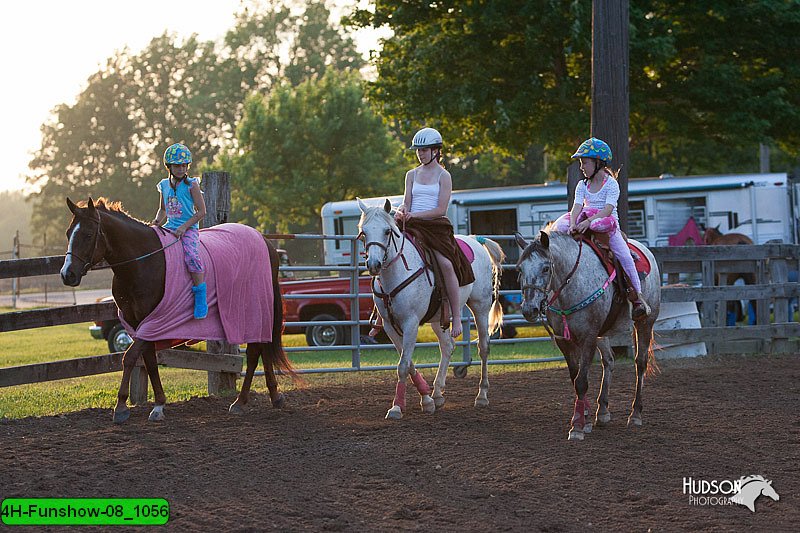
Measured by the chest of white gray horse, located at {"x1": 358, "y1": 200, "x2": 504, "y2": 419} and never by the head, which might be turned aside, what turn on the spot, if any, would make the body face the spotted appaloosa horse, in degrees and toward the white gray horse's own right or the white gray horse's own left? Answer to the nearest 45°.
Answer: approximately 90° to the white gray horse's own left

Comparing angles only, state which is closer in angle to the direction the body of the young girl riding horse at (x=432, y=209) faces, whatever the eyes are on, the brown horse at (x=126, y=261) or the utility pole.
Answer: the brown horse

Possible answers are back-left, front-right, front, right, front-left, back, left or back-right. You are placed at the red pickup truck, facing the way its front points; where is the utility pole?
back-left

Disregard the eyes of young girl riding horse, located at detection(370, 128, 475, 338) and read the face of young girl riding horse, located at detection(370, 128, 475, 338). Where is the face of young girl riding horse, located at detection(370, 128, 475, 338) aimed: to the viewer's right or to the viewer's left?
to the viewer's left

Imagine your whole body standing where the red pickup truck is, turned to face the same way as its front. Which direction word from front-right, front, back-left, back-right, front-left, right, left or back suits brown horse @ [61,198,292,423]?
left

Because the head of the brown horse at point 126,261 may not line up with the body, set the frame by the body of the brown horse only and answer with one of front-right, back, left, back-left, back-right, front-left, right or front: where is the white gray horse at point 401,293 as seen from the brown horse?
back-left

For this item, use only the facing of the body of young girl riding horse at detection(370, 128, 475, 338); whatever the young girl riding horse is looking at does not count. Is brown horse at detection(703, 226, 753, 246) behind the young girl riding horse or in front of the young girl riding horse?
behind

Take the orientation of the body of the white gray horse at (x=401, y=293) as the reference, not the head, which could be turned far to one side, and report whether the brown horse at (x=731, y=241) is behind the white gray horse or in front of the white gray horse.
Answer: behind

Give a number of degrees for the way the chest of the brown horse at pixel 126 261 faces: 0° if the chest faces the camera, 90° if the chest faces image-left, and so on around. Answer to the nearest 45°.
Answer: approximately 45°

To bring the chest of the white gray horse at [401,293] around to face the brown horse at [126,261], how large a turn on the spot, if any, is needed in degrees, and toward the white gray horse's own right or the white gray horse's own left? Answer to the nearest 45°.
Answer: approximately 45° to the white gray horse's own right

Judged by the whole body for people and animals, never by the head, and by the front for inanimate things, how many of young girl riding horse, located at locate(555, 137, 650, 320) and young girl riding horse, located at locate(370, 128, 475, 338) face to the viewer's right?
0

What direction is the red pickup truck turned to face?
to the viewer's left

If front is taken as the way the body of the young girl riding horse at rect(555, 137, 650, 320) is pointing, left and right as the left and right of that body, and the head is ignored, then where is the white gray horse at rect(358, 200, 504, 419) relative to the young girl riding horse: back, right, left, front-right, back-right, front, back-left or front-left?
front-right

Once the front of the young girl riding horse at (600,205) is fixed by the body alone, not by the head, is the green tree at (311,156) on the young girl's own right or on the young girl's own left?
on the young girl's own right
